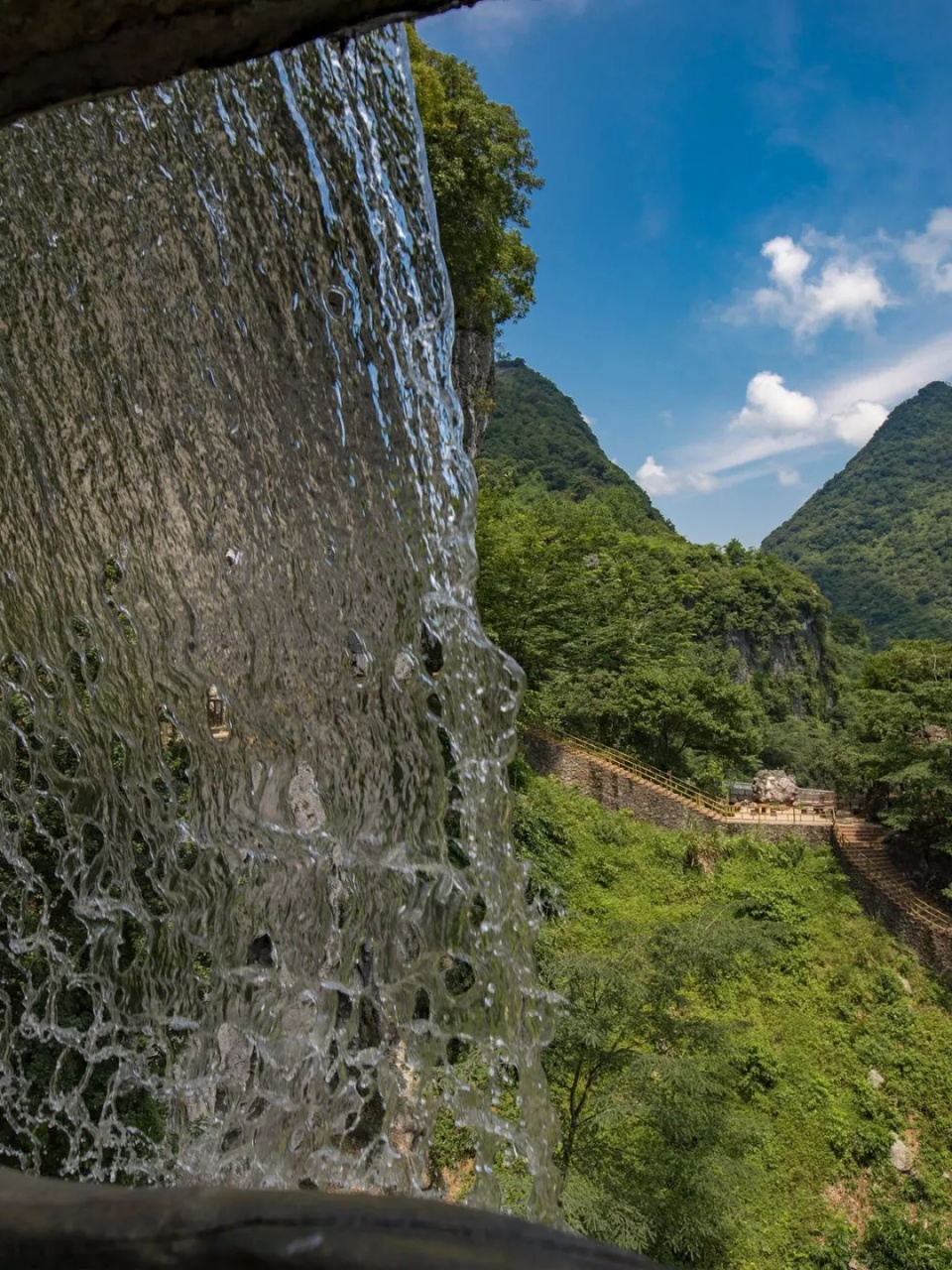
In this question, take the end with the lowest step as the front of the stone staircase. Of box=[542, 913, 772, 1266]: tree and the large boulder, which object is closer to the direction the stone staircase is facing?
the tree

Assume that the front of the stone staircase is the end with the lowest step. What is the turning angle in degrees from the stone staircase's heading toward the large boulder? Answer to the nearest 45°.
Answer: approximately 180°

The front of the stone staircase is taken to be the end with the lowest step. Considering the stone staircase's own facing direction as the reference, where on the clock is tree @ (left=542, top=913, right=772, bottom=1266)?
The tree is roughly at 2 o'clock from the stone staircase.

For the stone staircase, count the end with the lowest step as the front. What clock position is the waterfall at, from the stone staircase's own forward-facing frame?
The waterfall is roughly at 2 o'clock from the stone staircase.

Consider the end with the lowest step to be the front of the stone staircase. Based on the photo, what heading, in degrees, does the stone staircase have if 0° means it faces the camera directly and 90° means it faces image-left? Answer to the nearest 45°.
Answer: approximately 315°

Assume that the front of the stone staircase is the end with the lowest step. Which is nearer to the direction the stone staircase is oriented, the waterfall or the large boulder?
the waterfall
